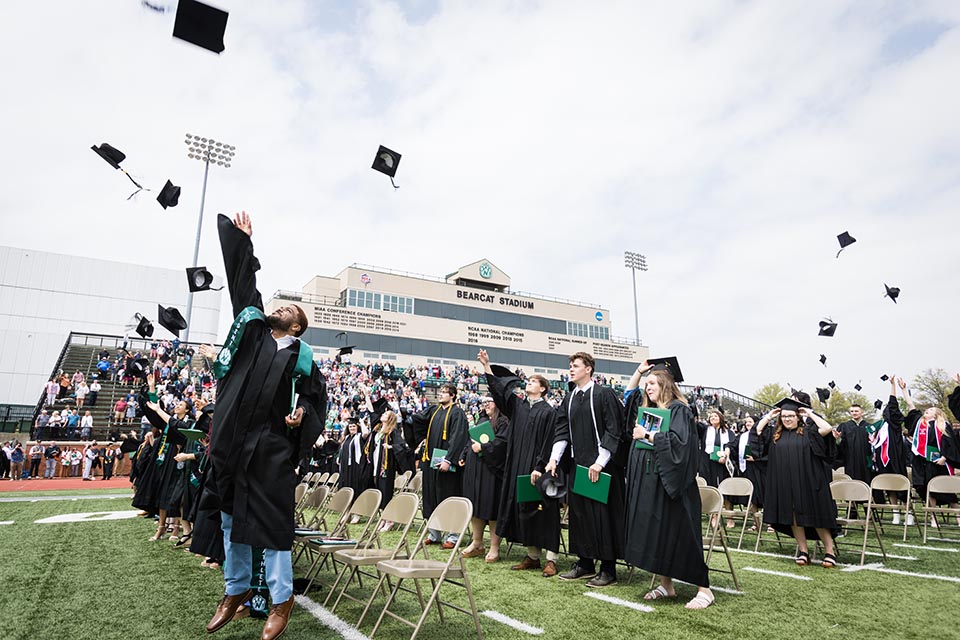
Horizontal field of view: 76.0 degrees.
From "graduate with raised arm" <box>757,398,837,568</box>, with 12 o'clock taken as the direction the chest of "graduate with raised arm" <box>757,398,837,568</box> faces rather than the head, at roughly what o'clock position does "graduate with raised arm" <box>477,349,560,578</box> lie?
"graduate with raised arm" <box>477,349,560,578</box> is roughly at 2 o'clock from "graduate with raised arm" <box>757,398,837,568</box>.

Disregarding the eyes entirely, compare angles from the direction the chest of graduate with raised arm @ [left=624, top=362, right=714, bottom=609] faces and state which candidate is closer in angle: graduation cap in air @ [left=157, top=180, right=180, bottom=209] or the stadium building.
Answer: the graduation cap in air

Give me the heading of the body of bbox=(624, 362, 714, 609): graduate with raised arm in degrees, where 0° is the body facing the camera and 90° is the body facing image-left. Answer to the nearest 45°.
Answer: approximately 45°

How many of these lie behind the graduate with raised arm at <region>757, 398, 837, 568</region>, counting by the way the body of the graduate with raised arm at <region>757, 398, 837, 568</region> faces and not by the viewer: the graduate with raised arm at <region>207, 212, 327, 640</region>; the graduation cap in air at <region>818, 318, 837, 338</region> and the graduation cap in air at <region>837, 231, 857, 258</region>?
2

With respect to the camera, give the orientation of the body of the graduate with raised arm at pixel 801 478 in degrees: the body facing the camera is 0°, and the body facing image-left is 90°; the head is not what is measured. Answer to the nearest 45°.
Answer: approximately 0°

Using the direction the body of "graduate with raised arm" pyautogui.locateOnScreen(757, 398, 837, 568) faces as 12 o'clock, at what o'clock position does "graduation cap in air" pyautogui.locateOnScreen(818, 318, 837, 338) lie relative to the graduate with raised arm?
The graduation cap in air is roughly at 6 o'clock from the graduate with raised arm.

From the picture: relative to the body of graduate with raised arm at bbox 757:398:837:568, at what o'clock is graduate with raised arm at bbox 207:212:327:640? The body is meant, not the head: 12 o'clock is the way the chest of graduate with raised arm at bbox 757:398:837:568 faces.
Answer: graduate with raised arm at bbox 207:212:327:640 is roughly at 1 o'clock from graduate with raised arm at bbox 757:398:837:568.
